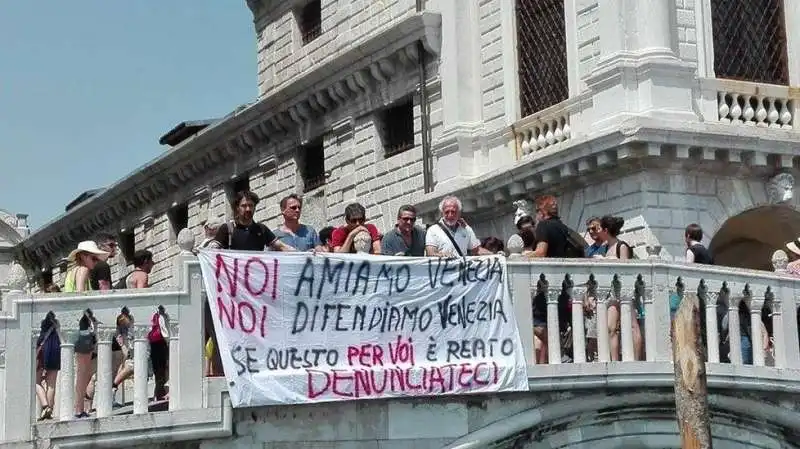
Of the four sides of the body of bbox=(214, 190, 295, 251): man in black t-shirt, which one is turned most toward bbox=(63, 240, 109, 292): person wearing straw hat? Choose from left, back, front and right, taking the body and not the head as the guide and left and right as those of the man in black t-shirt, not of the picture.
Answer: right

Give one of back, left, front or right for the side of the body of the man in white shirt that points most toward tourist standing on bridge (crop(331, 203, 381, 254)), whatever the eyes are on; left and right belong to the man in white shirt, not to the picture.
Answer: right

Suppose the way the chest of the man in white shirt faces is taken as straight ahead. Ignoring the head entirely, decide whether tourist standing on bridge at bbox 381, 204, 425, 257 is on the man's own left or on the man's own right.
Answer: on the man's own right

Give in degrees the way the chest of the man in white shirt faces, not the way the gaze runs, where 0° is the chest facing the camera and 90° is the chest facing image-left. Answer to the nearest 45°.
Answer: approximately 0°

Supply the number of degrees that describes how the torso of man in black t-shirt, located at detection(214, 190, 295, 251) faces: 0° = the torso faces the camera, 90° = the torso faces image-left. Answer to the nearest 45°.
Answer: approximately 0°

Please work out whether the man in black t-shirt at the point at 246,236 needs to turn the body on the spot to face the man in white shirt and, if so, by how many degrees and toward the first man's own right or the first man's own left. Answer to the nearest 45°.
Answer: approximately 90° to the first man's own left

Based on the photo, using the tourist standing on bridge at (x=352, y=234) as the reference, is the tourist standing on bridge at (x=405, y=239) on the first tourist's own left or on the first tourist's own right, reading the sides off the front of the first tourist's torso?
on the first tourist's own left
